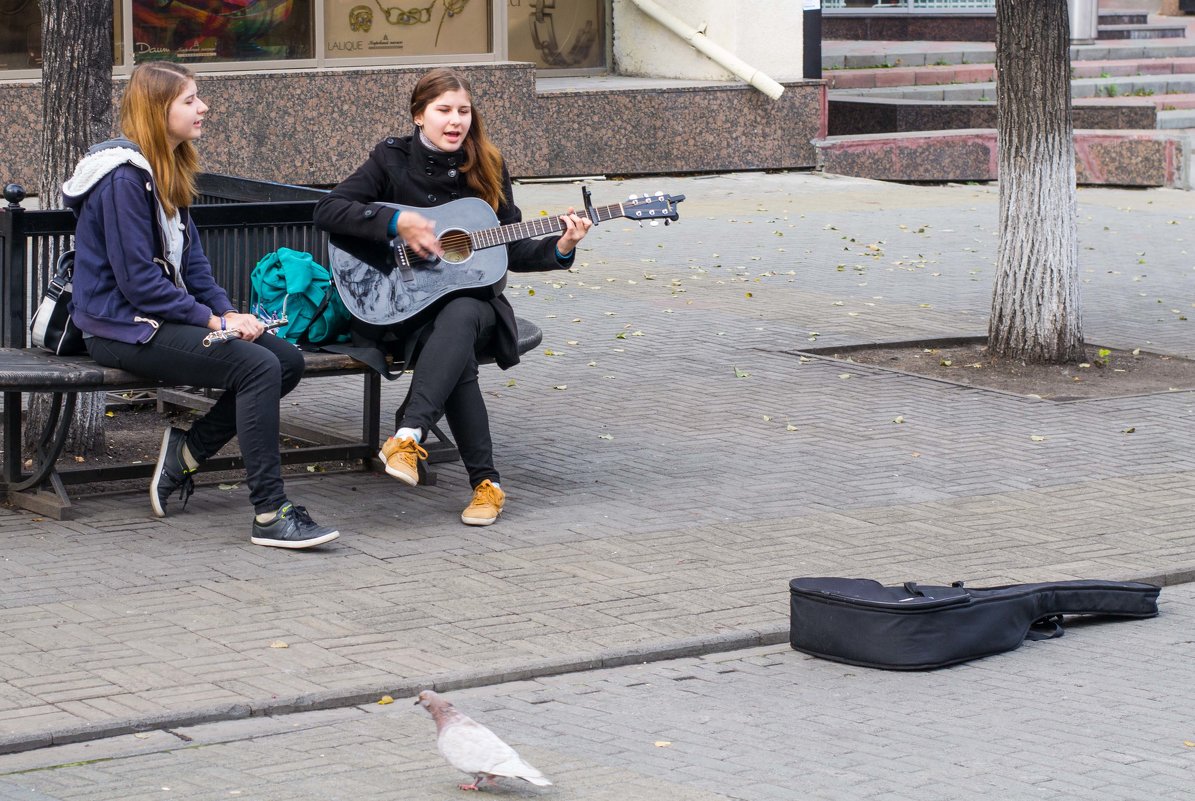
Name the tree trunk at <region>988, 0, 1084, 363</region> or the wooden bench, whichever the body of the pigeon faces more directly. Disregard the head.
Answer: the wooden bench

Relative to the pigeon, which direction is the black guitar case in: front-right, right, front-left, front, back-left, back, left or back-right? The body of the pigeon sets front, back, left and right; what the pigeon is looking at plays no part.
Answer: back-right

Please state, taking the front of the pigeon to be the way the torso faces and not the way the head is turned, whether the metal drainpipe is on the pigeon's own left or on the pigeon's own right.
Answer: on the pigeon's own right

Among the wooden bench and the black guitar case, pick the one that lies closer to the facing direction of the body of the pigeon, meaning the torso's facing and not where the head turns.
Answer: the wooden bench

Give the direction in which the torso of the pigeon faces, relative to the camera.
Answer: to the viewer's left

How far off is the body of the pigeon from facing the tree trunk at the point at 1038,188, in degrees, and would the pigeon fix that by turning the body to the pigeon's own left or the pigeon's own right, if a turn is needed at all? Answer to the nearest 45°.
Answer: approximately 135° to the pigeon's own right

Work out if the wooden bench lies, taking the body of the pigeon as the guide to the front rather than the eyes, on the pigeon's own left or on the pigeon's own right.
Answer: on the pigeon's own right
